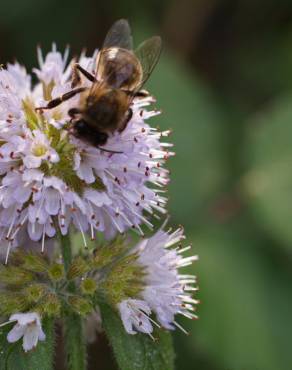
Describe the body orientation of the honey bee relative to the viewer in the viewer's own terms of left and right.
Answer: facing the viewer and to the left of the viewer

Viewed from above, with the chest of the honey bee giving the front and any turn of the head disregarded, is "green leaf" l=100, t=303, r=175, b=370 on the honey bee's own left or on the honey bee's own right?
on the honey bee's own left
